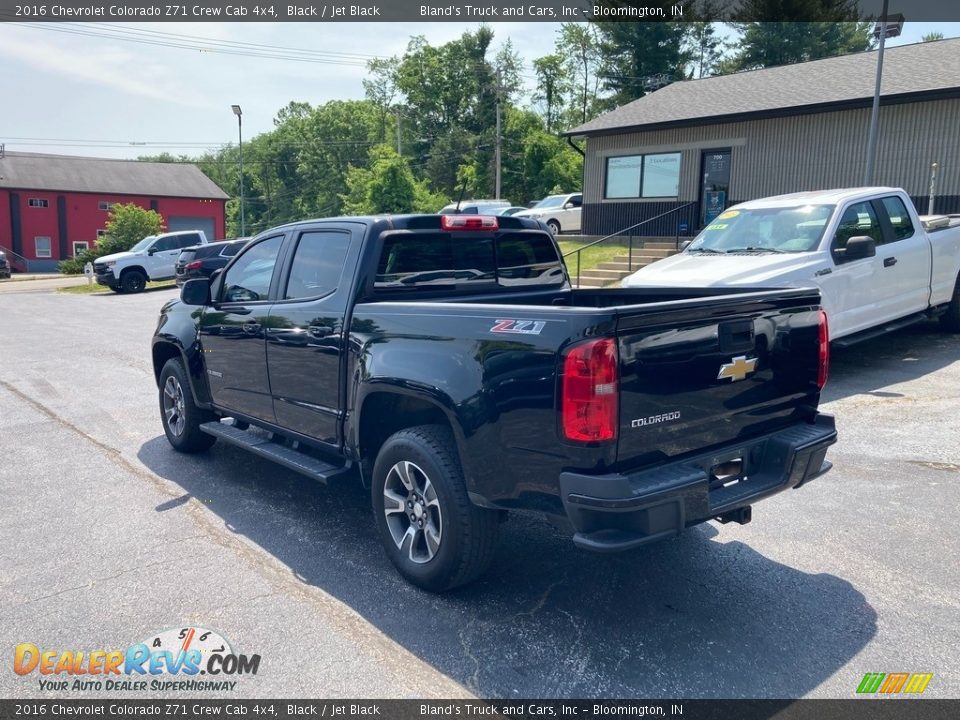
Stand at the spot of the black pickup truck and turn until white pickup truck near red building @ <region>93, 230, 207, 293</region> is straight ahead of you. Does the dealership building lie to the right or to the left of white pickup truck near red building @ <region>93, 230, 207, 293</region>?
right

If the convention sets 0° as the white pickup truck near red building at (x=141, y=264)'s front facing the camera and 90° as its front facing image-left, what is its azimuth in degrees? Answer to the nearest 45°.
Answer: approximately 45°

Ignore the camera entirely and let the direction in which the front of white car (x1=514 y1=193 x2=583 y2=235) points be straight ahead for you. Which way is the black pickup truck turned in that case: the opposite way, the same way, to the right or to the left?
to the right

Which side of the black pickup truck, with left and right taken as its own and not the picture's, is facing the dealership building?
right

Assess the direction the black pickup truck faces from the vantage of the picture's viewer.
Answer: facing away from the viewer and to the left of the viewer

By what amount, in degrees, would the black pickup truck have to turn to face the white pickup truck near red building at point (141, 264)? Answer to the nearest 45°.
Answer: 0° — it already faces it

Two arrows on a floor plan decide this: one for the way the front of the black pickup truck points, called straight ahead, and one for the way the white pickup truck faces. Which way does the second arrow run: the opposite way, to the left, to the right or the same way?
to the left

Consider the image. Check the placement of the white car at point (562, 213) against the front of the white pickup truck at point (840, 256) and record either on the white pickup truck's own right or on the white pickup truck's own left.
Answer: on the white pickup truck's own right

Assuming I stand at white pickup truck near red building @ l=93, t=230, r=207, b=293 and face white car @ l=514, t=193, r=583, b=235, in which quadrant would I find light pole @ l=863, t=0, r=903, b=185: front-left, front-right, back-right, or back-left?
front-right

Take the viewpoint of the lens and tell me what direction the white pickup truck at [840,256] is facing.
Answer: facing the viewer and to the left of the viewer

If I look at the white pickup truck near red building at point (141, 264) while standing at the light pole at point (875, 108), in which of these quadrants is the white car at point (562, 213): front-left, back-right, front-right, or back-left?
front-right

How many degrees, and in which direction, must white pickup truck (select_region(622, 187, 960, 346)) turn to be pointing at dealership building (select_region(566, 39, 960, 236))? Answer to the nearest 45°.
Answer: approximately 135° to its right

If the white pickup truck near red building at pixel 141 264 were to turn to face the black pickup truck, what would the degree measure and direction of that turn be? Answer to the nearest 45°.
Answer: approximately 45° to its left

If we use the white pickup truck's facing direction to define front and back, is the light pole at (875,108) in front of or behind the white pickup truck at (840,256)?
behind

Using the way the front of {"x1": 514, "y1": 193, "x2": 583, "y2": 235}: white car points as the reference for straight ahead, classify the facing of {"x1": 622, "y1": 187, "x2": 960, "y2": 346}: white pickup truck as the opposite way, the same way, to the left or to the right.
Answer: the same way

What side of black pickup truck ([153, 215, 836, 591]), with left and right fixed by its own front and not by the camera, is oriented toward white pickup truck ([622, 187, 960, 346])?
right
